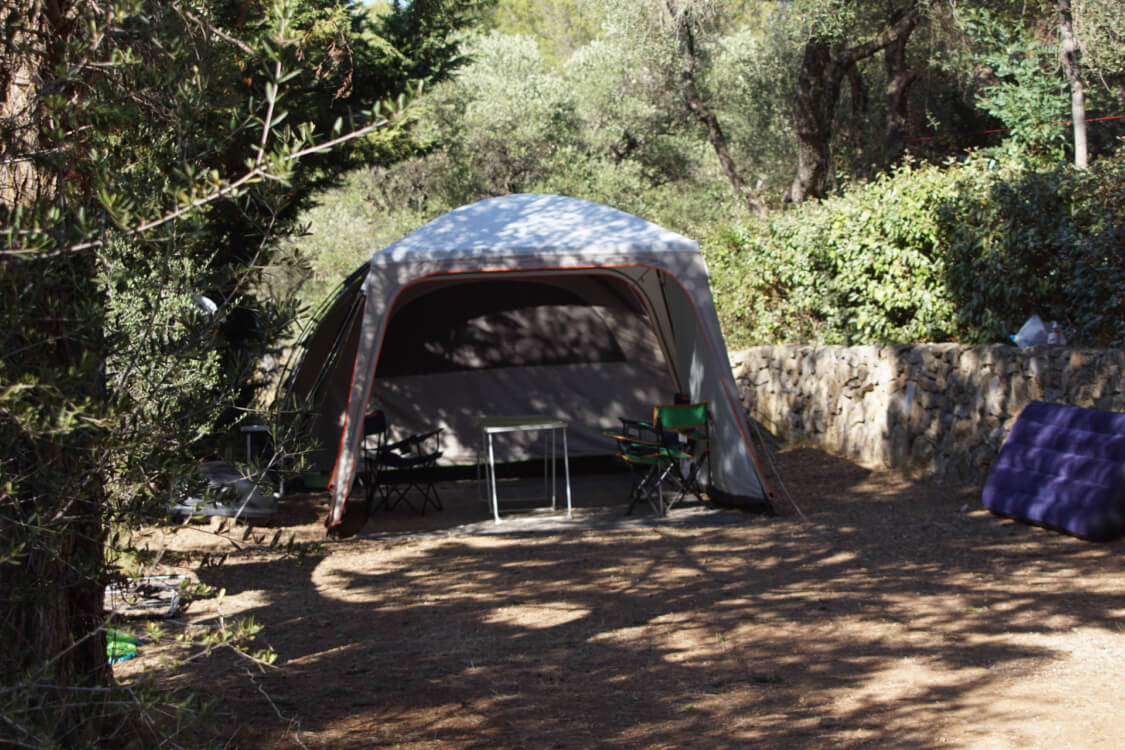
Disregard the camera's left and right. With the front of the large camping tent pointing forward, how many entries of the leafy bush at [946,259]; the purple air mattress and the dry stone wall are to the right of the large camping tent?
0

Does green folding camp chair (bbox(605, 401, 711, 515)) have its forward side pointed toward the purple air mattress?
no

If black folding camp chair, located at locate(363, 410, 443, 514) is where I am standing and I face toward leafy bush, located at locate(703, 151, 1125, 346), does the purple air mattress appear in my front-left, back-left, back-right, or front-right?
front-right

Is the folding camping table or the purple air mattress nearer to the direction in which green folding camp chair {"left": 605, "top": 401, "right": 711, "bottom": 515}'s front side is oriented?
the folding camping table

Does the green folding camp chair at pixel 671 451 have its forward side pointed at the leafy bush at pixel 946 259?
no

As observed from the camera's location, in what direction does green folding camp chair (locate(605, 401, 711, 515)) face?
facing the viewer and to the left of the viewer

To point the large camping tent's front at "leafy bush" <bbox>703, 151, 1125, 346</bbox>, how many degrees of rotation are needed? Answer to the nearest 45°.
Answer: approximately 90° to its left

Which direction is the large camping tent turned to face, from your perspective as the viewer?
facing the viewer

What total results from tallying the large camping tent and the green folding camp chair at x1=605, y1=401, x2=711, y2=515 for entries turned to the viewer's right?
0

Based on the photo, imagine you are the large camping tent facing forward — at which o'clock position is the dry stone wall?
The dry stone wall is roughly at 10 o'clock from the large camping tent.

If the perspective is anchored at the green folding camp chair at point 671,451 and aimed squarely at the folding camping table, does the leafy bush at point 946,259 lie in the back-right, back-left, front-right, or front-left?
back-right

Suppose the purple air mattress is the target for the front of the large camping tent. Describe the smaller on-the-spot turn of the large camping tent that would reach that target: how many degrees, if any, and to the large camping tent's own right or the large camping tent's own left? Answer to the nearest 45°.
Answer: approximately 45° to the large camping tent's own left

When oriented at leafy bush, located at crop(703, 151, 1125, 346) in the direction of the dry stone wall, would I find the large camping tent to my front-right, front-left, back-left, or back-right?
front-right

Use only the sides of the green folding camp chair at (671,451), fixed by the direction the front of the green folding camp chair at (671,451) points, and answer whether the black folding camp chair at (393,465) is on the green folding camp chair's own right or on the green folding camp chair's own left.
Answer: on the green folding camp chair's own right
